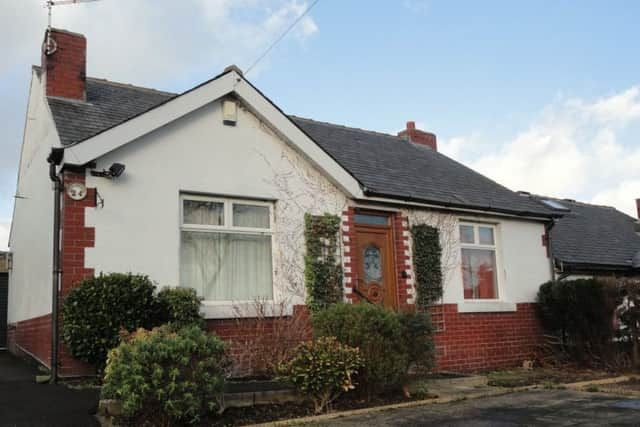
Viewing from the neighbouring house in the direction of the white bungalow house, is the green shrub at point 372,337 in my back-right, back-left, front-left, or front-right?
front-left

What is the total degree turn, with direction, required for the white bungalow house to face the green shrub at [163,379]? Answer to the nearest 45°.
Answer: approximately 45° to its right

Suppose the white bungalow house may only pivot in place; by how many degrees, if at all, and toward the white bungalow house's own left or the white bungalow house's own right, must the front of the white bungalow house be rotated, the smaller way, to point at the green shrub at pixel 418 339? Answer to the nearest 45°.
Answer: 0° — it already faces it

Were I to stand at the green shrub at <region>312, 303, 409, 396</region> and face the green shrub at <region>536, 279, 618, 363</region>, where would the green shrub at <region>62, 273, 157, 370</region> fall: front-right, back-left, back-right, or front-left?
back-left

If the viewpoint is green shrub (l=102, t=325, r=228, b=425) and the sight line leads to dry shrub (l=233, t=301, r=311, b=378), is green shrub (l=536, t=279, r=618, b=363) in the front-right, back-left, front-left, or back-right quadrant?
front-right

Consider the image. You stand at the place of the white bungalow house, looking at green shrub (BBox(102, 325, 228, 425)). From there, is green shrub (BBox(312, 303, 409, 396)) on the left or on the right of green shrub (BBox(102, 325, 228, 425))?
left

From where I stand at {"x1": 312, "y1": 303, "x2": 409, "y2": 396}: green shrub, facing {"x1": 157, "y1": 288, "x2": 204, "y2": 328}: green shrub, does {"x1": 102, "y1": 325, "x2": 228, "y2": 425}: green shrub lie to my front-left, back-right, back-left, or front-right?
front-left

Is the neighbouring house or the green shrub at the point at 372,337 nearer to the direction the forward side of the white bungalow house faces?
the green shrub

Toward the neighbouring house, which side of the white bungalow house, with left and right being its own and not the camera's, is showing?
left

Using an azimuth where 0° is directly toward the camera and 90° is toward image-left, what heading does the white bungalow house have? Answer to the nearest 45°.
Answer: approximately 315°
